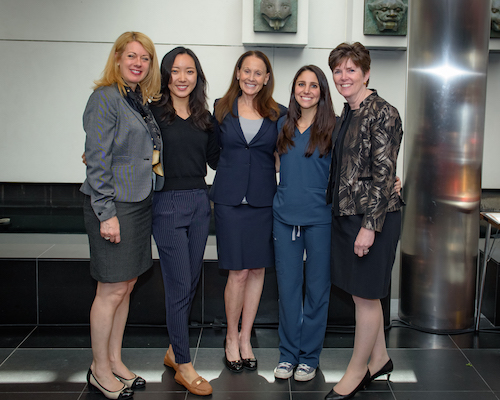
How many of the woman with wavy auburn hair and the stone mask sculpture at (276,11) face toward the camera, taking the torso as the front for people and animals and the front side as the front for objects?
2

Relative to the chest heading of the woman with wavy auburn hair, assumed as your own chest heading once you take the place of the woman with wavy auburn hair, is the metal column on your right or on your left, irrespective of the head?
on your left

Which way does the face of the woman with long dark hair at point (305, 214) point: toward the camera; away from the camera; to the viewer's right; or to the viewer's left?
toward the camera

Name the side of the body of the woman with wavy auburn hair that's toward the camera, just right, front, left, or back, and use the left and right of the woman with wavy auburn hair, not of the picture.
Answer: front

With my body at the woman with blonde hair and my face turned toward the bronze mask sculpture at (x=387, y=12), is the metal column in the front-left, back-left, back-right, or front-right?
front-right

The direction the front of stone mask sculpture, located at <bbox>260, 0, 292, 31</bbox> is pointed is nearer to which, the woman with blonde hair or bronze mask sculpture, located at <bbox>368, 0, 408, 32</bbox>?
the woman with blonde hair

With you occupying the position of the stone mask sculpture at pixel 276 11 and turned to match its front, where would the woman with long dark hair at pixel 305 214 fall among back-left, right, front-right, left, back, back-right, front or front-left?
front

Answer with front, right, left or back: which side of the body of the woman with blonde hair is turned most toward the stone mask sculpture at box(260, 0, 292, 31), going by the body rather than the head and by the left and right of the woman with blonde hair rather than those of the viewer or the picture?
left

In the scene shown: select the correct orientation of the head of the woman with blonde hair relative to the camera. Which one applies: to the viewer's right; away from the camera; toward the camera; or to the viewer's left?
toward the camera

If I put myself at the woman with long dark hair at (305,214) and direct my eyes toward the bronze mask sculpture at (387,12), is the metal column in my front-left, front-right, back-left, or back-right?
front-right

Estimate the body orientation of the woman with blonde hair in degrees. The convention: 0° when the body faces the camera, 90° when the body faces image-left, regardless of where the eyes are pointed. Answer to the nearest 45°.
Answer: approximately 315°

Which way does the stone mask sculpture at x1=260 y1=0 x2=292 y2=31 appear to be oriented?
toward the camera

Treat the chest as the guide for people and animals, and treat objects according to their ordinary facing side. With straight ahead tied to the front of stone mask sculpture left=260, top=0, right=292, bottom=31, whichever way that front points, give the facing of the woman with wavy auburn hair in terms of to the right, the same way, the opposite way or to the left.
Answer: the same way

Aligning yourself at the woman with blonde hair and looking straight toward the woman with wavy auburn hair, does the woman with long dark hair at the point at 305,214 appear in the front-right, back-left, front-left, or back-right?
front-right

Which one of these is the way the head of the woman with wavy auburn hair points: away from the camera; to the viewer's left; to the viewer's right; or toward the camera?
toward the camera

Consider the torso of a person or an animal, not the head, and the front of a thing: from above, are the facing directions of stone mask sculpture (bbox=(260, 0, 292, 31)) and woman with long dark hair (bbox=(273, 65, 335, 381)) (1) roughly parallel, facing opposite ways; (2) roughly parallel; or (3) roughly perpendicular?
roughly parallel
